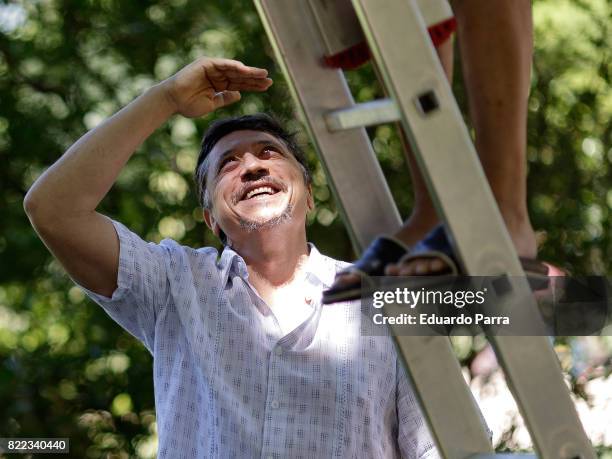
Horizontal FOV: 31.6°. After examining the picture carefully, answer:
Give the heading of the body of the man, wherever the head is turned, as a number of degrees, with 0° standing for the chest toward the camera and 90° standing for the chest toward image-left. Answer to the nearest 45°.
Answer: approximately 0°
